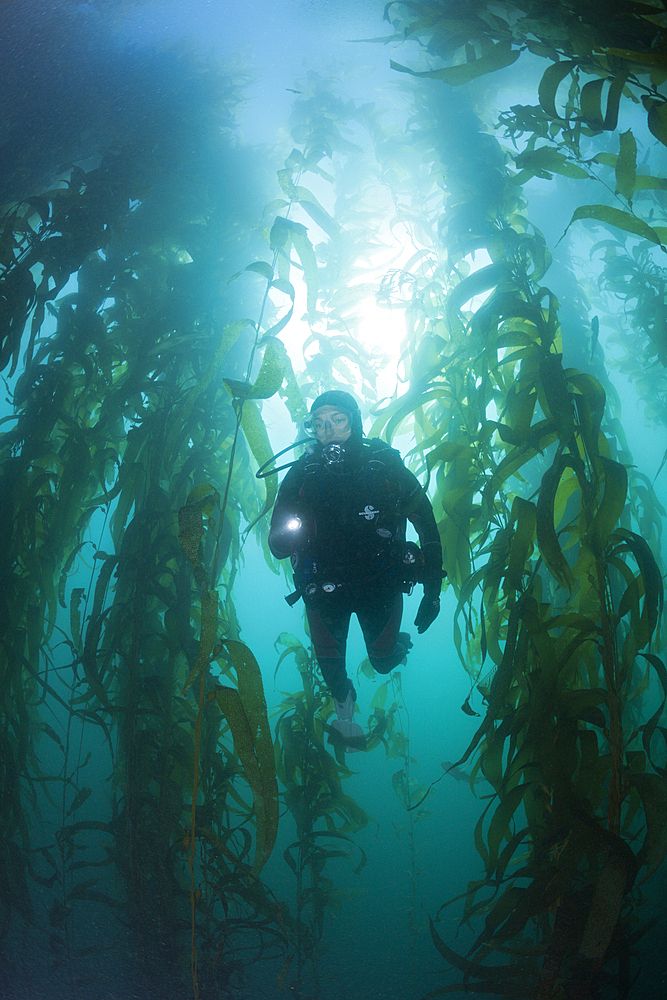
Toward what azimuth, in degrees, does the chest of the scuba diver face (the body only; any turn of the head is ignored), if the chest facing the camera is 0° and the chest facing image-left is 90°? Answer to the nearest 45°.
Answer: approximately 0°
